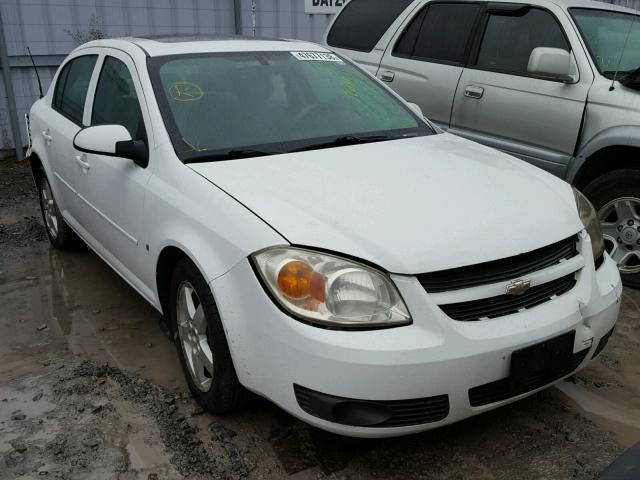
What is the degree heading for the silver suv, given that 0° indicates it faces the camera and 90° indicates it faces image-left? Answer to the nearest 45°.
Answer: approximately 315°

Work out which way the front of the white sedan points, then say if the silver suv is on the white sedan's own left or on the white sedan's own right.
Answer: on the white sedan's own left

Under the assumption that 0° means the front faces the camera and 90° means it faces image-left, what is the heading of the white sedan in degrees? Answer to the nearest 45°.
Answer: approximately 315°
